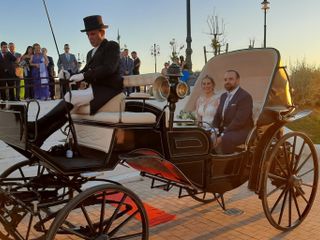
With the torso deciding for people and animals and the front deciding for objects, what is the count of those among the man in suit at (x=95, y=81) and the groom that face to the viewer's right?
0

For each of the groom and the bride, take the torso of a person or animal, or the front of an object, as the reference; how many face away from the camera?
0

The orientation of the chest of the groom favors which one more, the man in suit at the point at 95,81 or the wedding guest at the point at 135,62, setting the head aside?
the man in suit

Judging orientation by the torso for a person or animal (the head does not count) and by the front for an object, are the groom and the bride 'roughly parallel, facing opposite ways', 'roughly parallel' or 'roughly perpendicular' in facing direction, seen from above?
roughly parallel

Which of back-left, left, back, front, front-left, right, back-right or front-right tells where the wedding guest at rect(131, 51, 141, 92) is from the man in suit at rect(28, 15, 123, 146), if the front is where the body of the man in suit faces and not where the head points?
back-right

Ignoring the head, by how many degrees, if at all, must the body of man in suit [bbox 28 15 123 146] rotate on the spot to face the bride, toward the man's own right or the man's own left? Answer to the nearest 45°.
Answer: approximately 180°

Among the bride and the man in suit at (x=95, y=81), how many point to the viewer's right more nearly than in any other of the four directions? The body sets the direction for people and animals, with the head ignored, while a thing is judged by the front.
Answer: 0

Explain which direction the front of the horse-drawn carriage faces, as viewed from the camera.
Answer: facing the viewer and to the left of the viewer

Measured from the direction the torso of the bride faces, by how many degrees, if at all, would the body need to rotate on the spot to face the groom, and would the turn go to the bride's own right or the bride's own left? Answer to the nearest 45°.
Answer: approximately 90° to the bride's own left

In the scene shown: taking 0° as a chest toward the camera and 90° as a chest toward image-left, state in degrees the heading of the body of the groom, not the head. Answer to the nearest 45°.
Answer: approximately 45°

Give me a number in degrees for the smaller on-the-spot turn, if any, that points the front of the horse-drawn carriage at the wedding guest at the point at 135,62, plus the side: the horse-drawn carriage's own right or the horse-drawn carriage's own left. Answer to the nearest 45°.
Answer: approximately 135° to the horse-drawn carriage's own right

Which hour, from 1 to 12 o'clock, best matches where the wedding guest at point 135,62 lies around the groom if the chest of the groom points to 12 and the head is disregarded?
The wedding guest is roughly at 4 o'clock from the groom.
